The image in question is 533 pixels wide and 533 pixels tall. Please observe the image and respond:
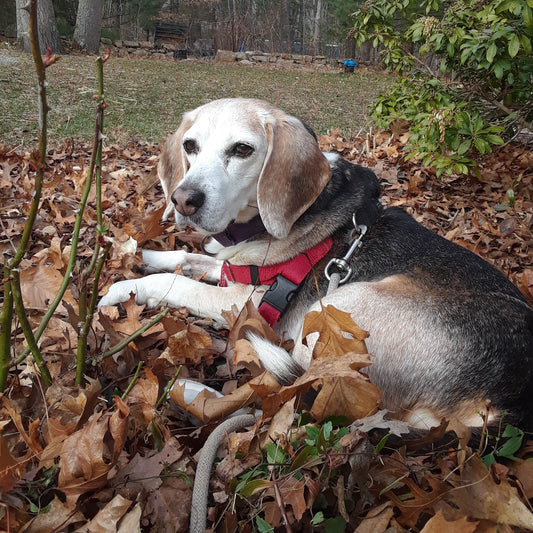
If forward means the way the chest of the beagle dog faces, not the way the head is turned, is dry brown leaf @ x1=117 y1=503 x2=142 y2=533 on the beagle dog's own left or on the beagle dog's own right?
on the beagle dog's own left

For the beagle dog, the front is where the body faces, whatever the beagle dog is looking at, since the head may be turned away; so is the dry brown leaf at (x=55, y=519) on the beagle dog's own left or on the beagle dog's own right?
on the beagle dog's own left

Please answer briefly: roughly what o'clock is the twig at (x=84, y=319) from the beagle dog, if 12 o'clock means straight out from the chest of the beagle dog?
The twig is roughly at 10 o'clock from the beagle dog.

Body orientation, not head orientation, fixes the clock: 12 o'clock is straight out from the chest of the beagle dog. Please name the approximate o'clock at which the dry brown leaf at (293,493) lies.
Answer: The dry brown leaf is roughly at 9 o'clock from the beagle dog.

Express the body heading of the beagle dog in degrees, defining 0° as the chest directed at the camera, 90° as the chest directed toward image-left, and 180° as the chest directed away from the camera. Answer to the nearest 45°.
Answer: approximately 90°

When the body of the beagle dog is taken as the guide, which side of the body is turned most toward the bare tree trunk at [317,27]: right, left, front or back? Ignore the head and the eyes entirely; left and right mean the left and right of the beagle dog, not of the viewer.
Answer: right

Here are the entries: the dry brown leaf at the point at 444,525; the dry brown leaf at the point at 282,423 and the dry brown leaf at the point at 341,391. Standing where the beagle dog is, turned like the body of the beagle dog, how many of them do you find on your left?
3

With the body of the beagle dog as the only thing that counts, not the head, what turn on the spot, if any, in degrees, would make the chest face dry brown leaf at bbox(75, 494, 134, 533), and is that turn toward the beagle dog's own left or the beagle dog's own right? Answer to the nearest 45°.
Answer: approximately 90° to the beagle dog's own left

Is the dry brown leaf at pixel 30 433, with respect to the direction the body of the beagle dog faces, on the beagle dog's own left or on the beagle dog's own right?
on the beagle dog's own left
